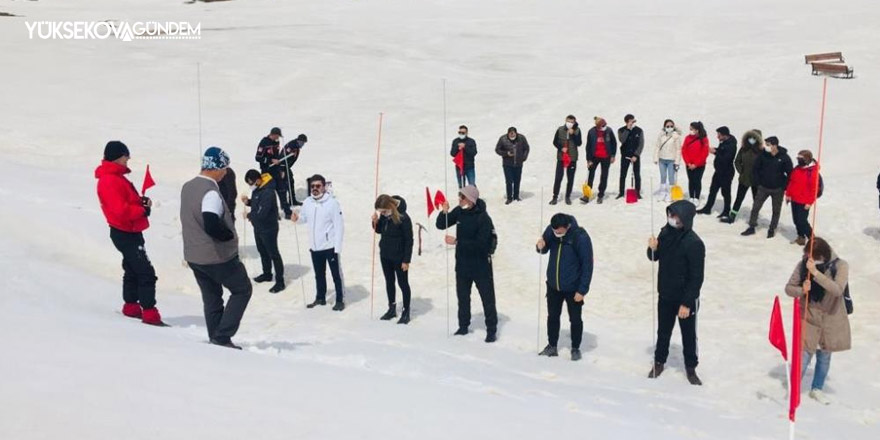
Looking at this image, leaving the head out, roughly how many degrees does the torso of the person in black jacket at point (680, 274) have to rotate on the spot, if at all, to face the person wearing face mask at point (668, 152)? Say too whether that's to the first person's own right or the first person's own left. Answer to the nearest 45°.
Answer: approximately 135° to the first person's own right

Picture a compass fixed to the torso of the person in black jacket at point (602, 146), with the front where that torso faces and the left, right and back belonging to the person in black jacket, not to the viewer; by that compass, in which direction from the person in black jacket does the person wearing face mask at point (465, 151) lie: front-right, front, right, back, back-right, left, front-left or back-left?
right

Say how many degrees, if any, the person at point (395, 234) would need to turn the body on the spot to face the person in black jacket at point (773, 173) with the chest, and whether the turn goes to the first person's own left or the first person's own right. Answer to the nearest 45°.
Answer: approximately 180°

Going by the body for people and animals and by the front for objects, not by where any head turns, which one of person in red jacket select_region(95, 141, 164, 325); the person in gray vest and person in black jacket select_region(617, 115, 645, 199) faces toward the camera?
the person in black jacket

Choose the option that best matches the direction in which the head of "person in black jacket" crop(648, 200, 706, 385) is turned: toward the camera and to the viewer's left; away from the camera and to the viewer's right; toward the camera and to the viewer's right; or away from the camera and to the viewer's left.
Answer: toward the camera and to the viewer's left

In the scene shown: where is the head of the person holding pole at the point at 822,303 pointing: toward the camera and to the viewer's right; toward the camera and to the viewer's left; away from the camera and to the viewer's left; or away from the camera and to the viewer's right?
toward the camera and to the viewer's left

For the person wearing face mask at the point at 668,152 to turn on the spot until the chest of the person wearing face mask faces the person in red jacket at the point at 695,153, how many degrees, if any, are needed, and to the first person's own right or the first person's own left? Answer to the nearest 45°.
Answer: approximately 45° to the first person's own left

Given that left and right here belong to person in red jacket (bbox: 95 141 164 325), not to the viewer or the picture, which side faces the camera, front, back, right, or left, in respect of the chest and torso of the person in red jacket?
right

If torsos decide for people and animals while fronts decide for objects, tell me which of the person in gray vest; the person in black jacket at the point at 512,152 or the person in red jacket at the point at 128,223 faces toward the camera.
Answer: the person in black jacket
